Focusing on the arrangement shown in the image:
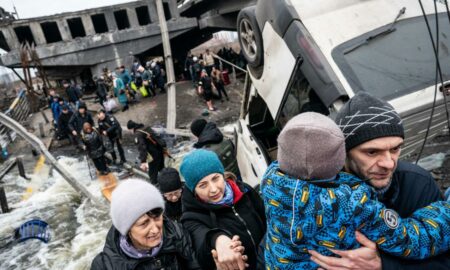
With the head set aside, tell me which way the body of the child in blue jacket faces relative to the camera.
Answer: away from the camera

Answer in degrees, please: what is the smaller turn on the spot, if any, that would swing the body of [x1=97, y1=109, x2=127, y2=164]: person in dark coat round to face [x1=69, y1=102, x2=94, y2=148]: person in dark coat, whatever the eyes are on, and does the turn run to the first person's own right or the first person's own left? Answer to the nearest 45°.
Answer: approximately 90° to the first person's own right

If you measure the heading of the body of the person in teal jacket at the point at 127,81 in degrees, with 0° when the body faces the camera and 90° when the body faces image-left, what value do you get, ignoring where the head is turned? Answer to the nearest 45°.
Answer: approximately 45°

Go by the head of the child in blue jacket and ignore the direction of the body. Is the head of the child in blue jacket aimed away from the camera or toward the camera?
away from the camera

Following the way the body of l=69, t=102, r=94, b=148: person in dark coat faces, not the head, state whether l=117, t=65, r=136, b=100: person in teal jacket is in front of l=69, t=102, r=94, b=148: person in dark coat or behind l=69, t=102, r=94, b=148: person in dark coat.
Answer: behind

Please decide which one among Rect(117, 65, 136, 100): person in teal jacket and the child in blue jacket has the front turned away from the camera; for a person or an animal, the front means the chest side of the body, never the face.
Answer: the child in blue jacket

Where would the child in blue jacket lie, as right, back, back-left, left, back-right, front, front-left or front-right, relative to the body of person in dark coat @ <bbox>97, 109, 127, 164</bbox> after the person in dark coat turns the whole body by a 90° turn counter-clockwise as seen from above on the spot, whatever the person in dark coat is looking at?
front-right

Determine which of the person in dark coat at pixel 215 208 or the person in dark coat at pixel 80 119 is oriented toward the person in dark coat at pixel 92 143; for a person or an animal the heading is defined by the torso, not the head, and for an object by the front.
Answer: the person in dark coat at pixel 80 119
